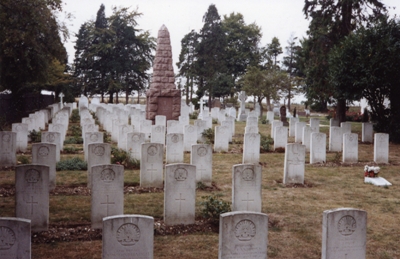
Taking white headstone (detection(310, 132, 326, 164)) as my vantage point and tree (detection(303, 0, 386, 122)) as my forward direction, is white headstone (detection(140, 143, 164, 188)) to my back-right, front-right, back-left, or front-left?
back-left

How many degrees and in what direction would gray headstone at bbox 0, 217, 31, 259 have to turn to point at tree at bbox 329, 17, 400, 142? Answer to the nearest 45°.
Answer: approximately 135° to its left

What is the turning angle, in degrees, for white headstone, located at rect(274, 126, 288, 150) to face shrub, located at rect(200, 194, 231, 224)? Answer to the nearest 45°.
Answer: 0° — it already faces it

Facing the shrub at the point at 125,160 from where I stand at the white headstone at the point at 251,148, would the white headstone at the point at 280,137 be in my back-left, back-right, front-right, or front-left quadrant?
back-right

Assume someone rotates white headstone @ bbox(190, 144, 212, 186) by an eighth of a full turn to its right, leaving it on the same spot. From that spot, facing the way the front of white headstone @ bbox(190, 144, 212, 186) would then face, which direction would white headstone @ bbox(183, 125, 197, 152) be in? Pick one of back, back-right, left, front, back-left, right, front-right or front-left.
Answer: back-right

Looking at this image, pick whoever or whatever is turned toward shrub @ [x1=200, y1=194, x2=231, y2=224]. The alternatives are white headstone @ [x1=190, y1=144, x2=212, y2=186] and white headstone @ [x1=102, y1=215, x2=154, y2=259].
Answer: white headstone @ [x1=190, y1=144, x2=212, y2=186]

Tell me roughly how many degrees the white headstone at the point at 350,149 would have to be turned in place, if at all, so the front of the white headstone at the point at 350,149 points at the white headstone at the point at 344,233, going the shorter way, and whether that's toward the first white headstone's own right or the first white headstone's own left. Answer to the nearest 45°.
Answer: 0° — it already faces it

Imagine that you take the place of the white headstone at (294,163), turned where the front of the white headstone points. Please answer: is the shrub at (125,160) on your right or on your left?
on your right

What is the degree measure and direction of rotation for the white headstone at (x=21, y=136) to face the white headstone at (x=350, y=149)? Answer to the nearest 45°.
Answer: approximately 45° to its left

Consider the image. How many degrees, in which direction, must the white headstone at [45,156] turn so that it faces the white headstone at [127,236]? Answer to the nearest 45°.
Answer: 0° — it already faces it
